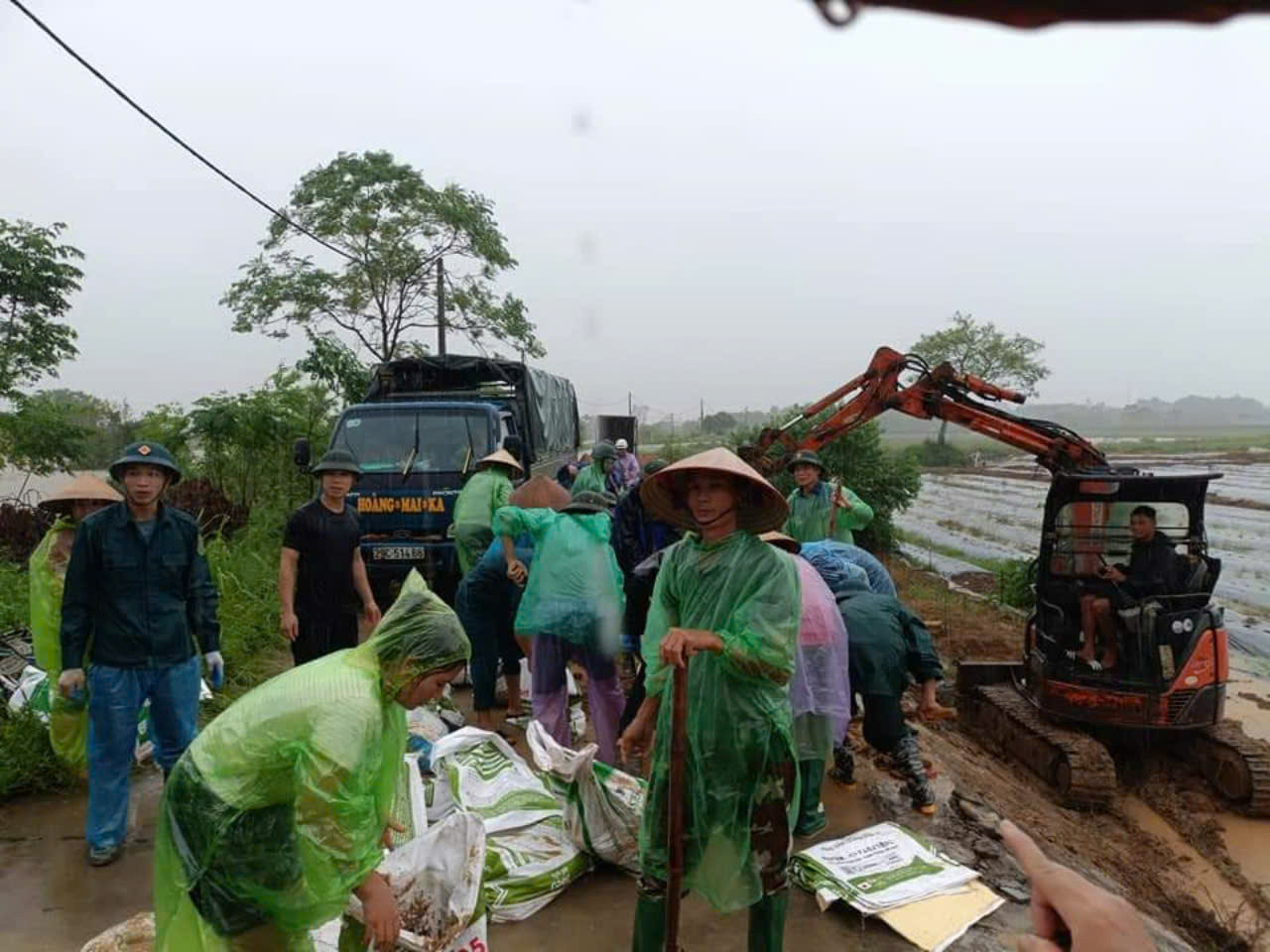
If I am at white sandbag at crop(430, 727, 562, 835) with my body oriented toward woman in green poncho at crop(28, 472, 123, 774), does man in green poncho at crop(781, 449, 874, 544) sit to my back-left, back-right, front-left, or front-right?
back-right

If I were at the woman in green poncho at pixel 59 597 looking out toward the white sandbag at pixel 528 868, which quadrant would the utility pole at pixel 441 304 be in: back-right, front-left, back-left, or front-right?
back-left

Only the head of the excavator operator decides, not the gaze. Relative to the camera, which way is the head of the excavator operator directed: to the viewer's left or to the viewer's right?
to the viewer's left

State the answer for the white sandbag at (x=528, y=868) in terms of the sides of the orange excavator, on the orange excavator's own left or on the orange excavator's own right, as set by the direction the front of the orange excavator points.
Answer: on the orange excavator's own left

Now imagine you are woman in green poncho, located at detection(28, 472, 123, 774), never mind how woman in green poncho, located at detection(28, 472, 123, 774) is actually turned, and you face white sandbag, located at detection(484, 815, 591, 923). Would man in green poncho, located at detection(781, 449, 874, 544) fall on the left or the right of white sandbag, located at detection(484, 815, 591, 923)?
left

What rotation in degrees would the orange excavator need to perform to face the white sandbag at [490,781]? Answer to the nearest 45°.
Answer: approximately 45° to its left

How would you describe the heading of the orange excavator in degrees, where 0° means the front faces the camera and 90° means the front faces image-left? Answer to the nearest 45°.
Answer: approximately 90°

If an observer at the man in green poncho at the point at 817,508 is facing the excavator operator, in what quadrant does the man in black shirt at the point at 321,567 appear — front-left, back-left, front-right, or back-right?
back-right

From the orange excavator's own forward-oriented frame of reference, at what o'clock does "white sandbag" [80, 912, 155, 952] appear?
The white sandbag is roughly at 10 o'clock from the orange excavator.

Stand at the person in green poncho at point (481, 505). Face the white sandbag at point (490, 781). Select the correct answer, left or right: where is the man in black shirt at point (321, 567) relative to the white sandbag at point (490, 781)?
right

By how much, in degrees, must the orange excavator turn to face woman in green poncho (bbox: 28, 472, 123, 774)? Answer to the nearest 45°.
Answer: approximately 45° to its left
